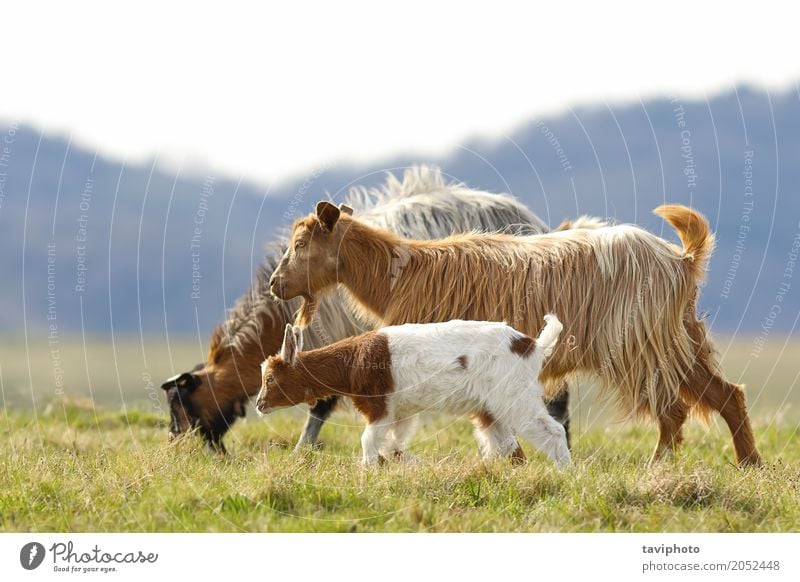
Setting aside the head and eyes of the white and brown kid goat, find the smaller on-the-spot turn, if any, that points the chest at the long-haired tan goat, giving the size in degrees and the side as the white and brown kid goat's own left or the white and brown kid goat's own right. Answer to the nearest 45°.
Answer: approximately 135° to the white and brown kid goat's own right

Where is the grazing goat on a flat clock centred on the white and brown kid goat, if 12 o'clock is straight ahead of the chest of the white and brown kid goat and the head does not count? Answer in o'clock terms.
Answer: The grazing goat is roughly at 2 o'clock from the white and brown kid goat.

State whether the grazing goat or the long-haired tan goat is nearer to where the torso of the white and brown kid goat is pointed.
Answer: the grazing goat

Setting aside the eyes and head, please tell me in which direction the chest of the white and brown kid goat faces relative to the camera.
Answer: to the viewer's left

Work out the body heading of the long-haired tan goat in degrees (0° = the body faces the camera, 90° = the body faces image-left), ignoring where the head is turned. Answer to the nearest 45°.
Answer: approximately 90°

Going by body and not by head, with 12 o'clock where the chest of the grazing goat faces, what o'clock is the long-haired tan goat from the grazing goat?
The long-haired tan goat is roughly at 7 o'clock from the grazing goat.

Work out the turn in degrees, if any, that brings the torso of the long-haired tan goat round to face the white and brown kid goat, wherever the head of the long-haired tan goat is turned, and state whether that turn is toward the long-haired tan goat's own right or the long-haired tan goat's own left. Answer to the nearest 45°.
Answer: approximately 45° to the long-haired tan goat's own left

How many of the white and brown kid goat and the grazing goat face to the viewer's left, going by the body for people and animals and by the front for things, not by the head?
2

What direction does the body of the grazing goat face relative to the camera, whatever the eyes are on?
to the viewer's left
